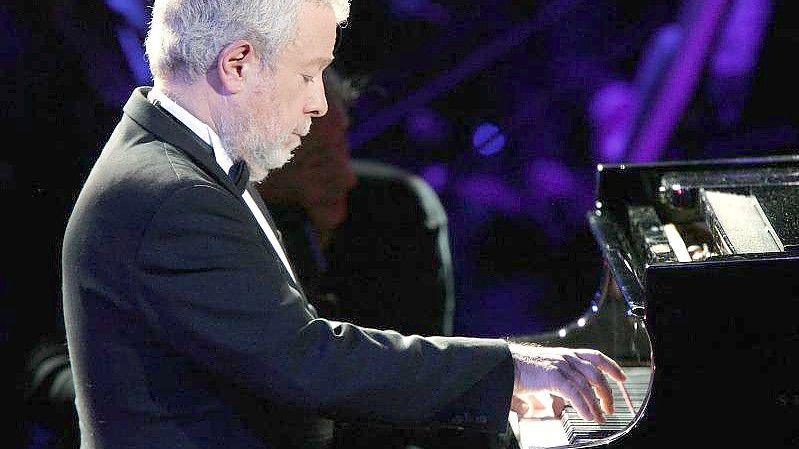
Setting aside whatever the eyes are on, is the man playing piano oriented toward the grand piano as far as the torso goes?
yes

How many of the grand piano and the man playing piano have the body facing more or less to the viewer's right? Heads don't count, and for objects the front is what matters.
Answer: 1

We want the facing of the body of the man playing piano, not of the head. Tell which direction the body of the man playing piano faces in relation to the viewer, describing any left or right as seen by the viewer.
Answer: facing to the right of the viewer

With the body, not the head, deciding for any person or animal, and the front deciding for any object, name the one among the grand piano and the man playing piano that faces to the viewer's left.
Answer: the grand piano

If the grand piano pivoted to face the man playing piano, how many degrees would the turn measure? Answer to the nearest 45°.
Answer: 0° — it already faces them

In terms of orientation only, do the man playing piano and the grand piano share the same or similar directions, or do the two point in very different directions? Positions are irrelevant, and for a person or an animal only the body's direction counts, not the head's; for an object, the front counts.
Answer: very different directions

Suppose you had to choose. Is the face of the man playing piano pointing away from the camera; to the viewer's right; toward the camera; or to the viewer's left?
to the viewer's right

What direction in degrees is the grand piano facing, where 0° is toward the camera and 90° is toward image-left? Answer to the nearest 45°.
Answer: approximately 90°
